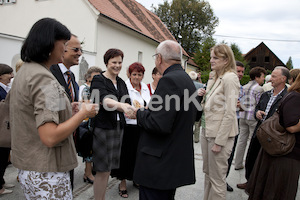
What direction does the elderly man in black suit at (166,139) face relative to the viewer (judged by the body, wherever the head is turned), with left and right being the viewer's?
facing away from the viewer and to the left of the viewer

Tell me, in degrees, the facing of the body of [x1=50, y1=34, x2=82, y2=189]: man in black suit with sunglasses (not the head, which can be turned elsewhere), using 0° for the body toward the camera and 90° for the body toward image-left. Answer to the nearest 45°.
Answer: approximately 315°

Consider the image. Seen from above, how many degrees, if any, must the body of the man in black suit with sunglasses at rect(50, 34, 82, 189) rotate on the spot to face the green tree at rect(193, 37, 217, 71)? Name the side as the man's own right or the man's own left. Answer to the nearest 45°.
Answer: approximately 90° to the man's own left

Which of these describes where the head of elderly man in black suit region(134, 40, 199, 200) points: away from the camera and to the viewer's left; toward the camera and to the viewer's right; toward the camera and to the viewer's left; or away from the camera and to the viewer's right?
away from the camera and to the viewer's left

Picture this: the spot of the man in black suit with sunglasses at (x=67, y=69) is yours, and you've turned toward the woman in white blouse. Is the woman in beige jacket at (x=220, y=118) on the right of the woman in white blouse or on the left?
right

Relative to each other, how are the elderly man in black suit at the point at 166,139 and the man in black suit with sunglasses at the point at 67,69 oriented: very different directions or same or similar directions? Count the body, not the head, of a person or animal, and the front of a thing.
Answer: very different directions

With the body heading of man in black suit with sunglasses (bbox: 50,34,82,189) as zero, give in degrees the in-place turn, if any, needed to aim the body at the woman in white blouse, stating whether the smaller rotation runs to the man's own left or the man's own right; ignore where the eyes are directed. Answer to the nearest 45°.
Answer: approximately 90° to the man's own left

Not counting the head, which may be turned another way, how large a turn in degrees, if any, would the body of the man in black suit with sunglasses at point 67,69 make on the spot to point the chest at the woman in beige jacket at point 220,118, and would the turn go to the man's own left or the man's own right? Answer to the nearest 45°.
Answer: approximately 45° to the man's own left

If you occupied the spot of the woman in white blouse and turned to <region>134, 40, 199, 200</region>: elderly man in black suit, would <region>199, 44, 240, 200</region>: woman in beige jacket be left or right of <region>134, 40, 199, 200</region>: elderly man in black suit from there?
left

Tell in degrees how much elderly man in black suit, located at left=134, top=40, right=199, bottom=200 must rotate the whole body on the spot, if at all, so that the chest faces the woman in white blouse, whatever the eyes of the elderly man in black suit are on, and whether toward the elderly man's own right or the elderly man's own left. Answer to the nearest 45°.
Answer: approximately 45° to the elderly man's own right
